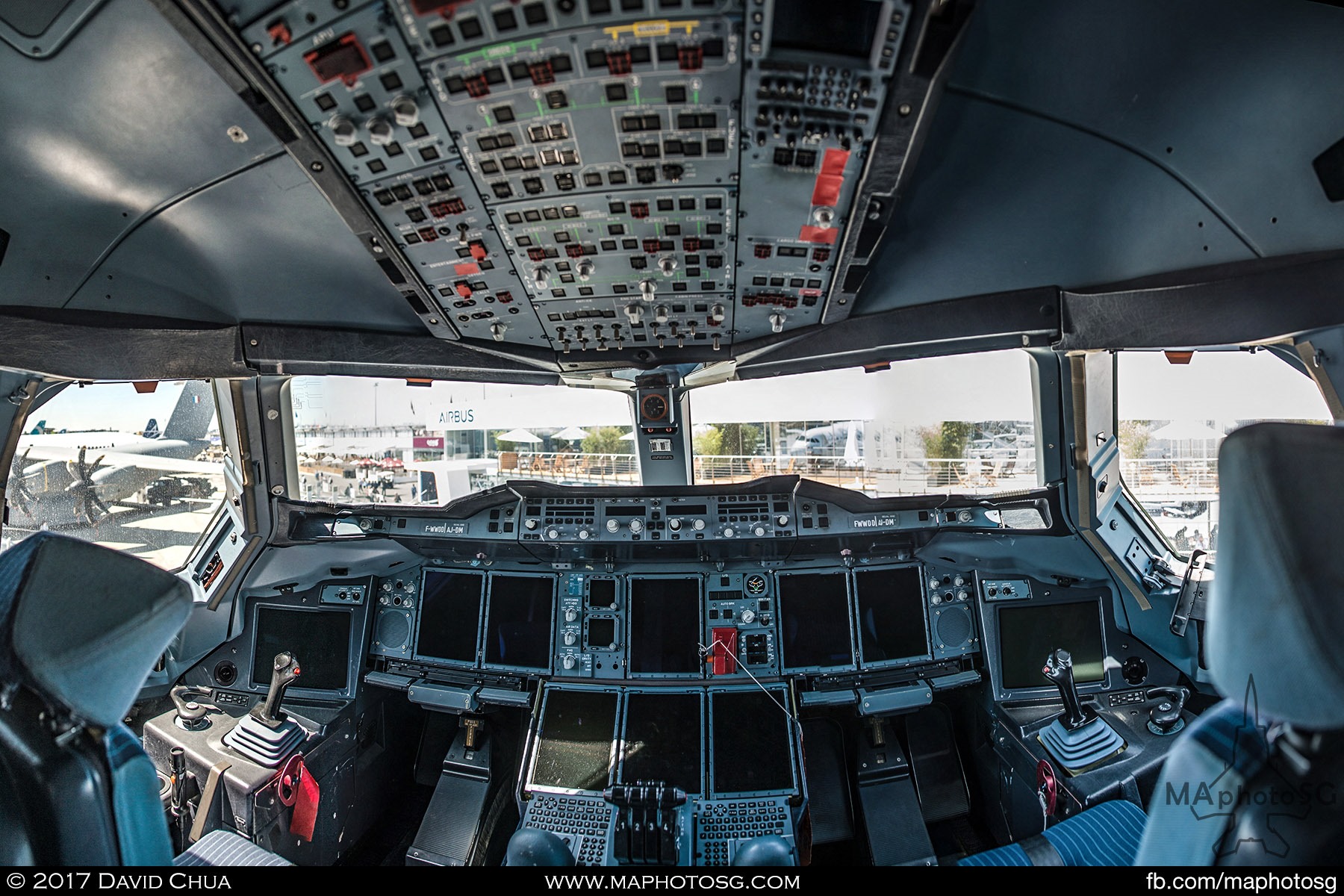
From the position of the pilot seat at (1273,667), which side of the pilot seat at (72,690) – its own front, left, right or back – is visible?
right

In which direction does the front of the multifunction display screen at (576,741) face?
toward the camera

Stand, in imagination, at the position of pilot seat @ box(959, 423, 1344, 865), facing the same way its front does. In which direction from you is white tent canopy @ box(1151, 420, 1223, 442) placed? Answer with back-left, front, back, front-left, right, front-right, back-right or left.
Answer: front-right

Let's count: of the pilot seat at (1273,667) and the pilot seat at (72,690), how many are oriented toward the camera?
0

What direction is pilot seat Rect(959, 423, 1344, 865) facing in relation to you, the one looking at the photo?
facing away from the viewer and to the left of the viewer

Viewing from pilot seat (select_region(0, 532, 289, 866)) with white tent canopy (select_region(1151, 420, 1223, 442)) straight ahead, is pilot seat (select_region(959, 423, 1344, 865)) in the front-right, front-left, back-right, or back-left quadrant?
front-right

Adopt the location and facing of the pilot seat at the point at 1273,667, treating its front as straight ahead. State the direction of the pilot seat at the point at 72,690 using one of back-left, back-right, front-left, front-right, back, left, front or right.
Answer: left

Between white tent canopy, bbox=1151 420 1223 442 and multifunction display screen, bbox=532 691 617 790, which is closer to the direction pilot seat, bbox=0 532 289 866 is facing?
the multifunction display screen

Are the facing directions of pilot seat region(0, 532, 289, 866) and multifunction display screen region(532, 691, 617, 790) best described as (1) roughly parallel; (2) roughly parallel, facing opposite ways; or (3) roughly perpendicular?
roughly parallel, facing opposite ways

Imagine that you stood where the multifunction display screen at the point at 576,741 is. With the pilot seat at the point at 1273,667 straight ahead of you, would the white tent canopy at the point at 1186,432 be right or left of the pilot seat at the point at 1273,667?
left

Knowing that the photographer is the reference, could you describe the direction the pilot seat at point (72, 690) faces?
facing away from the viewer and to the right of the viewer

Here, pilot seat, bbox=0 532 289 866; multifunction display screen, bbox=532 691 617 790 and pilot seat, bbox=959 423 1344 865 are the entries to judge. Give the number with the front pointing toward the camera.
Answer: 1

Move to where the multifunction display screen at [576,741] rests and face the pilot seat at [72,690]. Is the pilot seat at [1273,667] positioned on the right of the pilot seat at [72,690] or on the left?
left

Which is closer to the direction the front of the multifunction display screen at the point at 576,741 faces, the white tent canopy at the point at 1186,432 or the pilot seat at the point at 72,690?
the pilot seat

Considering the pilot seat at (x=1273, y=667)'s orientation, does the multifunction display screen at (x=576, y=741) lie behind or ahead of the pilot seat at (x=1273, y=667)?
ahead

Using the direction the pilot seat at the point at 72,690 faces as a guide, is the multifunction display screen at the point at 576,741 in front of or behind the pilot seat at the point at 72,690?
in front

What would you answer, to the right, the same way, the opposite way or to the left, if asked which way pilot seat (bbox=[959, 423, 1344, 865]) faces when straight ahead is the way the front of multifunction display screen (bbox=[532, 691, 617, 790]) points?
the opposite way

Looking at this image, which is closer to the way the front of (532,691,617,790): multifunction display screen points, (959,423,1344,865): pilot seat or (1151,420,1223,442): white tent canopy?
the pilot seat
